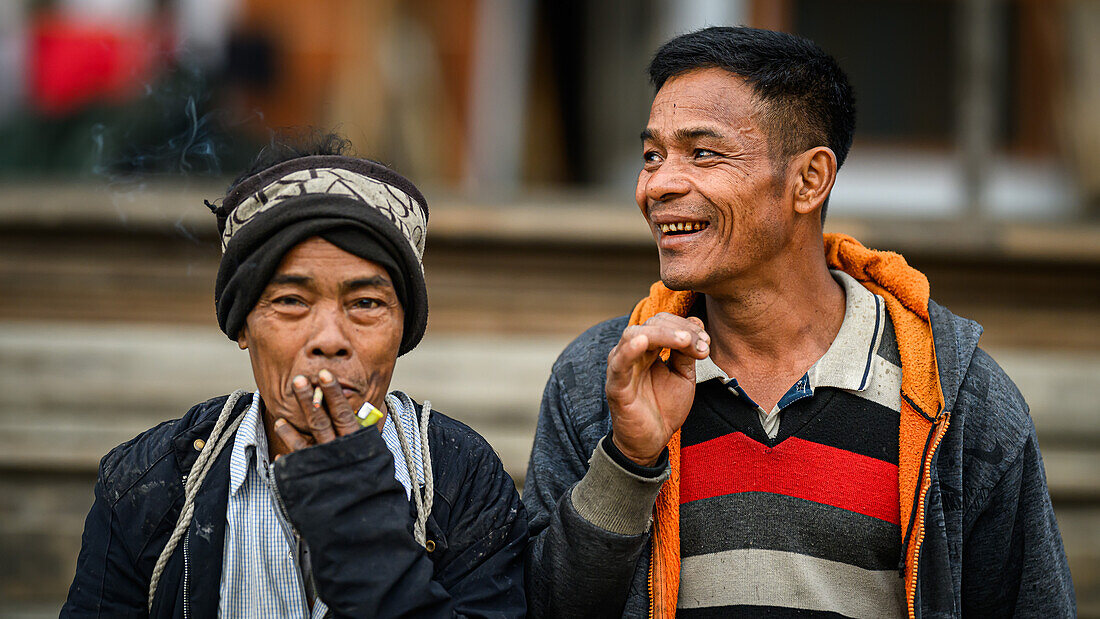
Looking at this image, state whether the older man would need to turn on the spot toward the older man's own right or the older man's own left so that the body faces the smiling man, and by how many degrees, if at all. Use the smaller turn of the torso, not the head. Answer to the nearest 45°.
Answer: approximately 90° to the older man's own left

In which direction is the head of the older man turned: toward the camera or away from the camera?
toward the camera

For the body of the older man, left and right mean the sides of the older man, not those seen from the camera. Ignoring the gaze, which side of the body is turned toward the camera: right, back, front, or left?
front

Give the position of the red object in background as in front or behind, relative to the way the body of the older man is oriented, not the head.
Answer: behind
